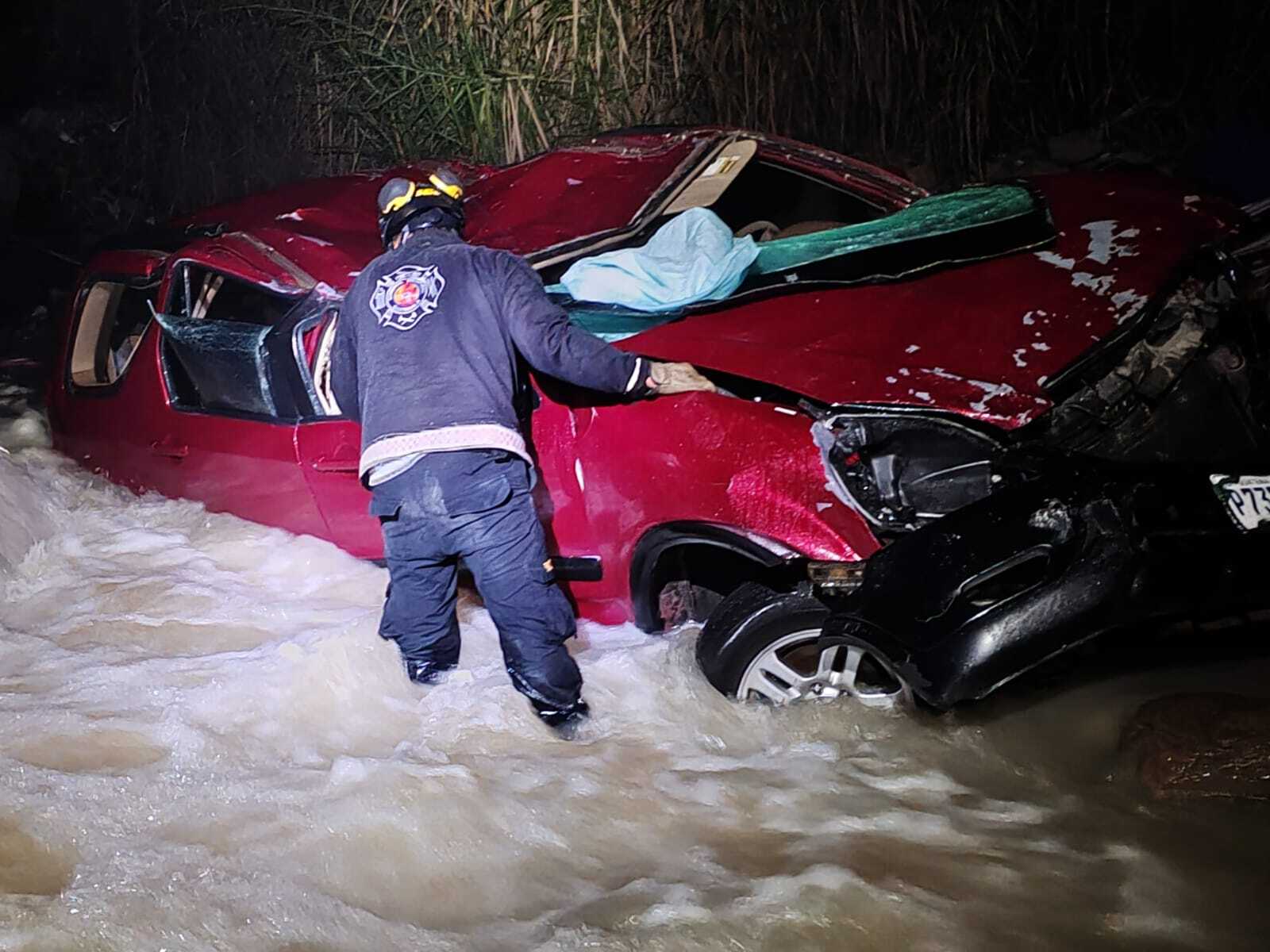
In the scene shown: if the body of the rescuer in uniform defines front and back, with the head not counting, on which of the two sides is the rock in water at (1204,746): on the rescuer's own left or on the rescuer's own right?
on the rescuer's own right

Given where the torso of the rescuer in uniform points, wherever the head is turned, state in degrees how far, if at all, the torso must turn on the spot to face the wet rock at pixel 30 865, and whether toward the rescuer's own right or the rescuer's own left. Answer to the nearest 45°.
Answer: approximately 135° to the rescuer's own left

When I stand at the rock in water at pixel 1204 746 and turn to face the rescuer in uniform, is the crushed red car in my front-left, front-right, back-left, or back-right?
front-right

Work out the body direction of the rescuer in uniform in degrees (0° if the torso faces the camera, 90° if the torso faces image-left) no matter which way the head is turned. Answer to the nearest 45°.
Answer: approximately 180°

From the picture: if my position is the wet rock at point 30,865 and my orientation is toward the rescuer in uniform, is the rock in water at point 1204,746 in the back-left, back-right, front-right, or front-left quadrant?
front-right
